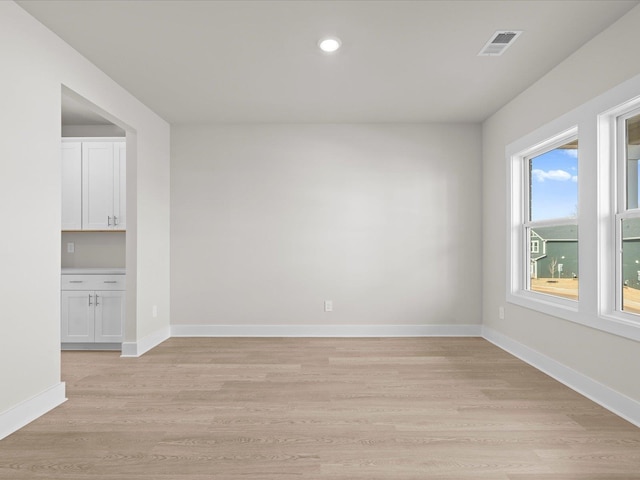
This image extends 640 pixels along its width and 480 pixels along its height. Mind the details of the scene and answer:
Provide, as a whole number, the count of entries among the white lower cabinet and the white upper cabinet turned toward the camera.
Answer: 2

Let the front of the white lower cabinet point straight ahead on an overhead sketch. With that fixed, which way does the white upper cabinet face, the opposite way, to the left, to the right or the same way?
the same way

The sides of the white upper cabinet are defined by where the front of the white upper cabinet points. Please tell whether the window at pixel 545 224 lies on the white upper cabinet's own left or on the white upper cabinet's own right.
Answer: on the white upper cabinet's own left

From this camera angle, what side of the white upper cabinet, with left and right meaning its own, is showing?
front

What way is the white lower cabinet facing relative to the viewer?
toward the camera

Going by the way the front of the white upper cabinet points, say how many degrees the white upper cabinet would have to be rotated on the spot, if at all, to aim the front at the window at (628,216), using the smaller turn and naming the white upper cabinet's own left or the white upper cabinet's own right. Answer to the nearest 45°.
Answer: approximately 45° to the white upper cabinet's own left
